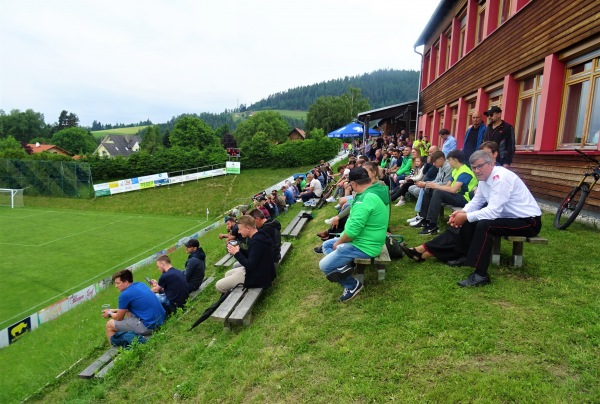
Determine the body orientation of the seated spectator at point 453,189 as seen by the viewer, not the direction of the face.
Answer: to the viewer's left

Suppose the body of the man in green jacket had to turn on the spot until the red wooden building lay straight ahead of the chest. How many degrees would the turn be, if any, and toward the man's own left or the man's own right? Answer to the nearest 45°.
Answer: approximately 135° to the man's own right

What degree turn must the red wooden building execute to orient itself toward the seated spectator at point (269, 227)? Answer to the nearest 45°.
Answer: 0° — it already faces them

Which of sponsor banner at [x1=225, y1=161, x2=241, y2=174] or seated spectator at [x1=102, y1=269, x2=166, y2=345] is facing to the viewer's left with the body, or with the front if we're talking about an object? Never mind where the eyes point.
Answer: the seated spectator

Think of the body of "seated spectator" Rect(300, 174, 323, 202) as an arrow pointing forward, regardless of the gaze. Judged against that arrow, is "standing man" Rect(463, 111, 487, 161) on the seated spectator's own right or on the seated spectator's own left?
on the seated spectator's own left

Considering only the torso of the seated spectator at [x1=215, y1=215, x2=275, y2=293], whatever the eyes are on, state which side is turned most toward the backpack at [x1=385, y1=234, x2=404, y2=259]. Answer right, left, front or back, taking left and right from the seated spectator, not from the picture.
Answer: back

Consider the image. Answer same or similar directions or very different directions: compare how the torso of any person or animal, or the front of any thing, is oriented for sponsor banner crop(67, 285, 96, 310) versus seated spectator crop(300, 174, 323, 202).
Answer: very different directions

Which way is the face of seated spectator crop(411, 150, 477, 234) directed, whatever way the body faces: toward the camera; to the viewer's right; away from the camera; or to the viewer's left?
to the viewer's left

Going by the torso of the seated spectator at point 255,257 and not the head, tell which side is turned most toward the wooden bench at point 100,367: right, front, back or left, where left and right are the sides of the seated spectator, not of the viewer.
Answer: front

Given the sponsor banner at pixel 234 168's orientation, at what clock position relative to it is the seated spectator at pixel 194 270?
The seated spectator is roughly at 12 o'clock from the sponsor banner.

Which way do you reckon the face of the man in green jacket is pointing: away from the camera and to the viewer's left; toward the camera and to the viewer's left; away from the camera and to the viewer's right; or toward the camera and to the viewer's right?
away from the camera and to the viewer's left

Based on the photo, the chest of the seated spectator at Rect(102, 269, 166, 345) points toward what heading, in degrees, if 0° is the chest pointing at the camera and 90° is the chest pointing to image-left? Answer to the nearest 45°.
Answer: approximately 90°

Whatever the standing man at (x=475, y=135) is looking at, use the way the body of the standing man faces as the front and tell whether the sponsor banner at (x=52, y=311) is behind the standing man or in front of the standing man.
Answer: in front
